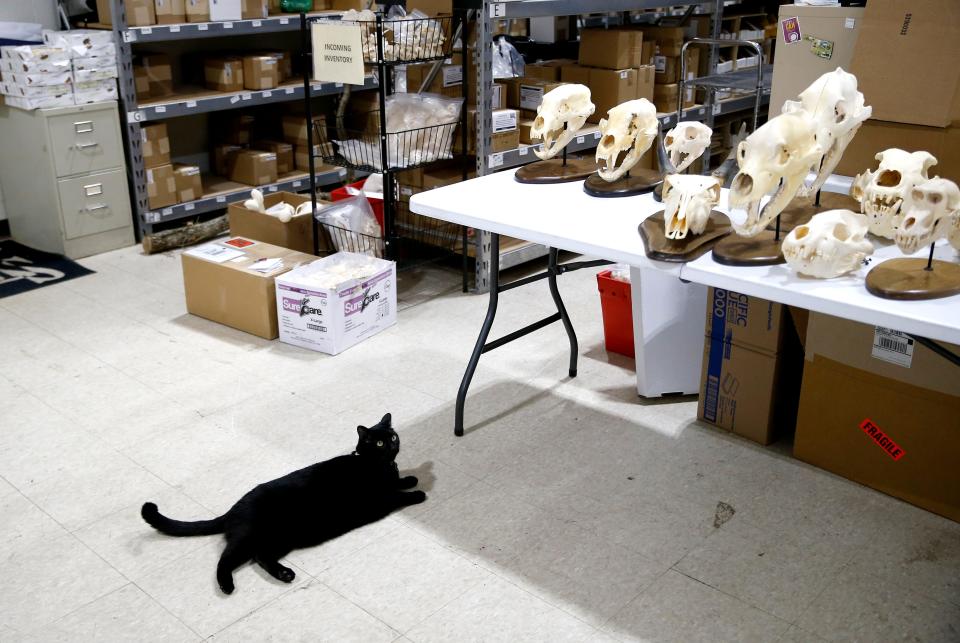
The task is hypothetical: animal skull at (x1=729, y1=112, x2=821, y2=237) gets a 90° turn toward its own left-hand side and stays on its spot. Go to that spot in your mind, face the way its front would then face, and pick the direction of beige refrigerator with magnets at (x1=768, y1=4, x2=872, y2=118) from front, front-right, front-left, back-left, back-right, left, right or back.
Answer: back-left

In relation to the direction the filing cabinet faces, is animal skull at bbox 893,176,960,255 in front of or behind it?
in front

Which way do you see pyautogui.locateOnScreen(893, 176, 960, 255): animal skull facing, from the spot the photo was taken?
facing the viewer and to the left of the viewer

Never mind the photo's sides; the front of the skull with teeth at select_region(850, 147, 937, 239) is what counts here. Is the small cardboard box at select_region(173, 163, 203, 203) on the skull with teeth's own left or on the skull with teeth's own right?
on the skull with teeth's own right

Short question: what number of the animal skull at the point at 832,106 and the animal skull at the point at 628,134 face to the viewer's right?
0

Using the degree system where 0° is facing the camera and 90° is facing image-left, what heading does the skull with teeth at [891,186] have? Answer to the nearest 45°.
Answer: approximately 45°

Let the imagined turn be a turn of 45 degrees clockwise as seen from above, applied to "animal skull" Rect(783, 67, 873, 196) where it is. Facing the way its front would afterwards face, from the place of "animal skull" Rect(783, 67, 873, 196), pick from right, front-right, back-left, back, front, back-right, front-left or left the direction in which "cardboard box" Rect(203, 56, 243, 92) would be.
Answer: front-right

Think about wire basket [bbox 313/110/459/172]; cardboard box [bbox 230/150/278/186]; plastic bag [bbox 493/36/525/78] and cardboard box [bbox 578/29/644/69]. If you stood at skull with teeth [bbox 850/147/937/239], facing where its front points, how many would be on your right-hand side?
4

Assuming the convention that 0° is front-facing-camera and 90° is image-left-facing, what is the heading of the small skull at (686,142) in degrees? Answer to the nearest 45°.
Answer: approximately 45°

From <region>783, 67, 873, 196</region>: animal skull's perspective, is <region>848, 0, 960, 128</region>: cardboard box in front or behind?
behind

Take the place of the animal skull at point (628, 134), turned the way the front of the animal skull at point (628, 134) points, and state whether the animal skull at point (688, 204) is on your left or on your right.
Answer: on your left
